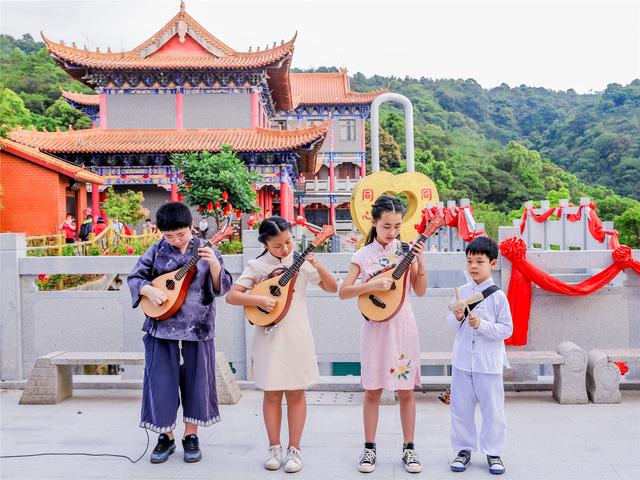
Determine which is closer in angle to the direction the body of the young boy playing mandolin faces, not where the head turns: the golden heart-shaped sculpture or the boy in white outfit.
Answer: the boy in white outfit

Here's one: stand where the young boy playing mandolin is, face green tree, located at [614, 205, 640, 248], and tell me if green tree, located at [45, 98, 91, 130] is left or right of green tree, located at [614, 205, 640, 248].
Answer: left

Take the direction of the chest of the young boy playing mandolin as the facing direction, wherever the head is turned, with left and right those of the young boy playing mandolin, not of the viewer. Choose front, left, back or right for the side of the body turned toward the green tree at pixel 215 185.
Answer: back

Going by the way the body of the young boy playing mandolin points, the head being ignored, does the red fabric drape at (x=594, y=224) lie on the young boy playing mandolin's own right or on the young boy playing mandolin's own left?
on the young boy playing mandolin's own left

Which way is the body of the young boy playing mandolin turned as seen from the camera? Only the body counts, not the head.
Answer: toward the camera

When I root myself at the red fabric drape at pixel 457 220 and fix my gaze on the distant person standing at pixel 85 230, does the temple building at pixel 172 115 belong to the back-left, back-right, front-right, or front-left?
front-right

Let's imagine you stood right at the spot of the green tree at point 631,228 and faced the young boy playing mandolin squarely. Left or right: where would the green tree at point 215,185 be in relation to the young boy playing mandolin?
right

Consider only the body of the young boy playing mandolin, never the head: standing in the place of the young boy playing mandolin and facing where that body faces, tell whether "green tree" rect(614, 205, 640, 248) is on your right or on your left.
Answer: on your left

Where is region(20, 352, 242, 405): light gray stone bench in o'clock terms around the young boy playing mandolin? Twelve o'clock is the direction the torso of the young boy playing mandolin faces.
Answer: The light gray stone bench is roughly at 5 o'clock from the young boy playing mandolin.

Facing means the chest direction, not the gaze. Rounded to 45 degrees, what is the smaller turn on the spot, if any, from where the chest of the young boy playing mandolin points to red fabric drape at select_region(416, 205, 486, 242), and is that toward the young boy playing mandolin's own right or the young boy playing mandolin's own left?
approximately 135° to the young boy playing mandolin's own left

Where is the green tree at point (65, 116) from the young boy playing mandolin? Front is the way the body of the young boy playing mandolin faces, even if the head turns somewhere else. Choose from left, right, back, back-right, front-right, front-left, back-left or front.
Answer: back

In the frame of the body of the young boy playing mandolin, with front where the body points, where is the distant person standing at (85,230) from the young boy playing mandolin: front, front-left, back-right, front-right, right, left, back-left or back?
back

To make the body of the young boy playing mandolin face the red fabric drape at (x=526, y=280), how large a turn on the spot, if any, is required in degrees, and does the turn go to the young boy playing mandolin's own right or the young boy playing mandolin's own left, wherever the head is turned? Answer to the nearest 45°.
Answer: approximately 90° to the young boy playing mandolin's own left

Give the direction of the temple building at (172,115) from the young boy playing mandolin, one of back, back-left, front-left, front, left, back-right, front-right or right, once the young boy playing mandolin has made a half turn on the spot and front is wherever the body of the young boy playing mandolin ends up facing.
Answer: front

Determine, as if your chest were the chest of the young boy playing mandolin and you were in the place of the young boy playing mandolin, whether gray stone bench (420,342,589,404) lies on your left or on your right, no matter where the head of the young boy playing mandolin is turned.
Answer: on your left
